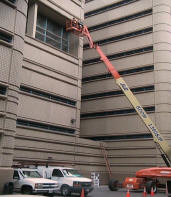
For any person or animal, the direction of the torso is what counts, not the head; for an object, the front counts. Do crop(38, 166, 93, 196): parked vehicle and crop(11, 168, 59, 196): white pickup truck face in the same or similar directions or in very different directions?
same or similar directions
